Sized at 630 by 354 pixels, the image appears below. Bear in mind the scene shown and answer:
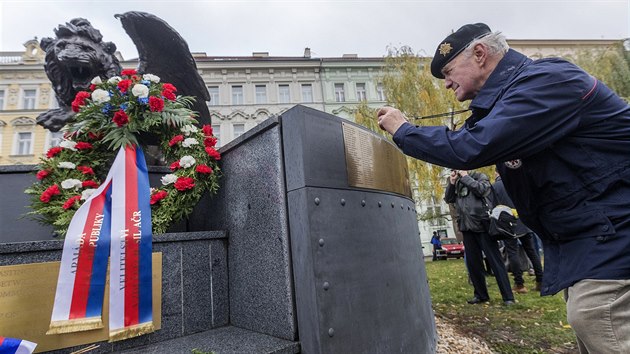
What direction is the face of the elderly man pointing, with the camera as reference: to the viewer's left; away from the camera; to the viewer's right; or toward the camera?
to the viewer's left

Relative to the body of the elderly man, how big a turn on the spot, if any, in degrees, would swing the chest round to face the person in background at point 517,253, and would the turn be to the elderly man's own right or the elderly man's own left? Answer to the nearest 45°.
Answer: approximately 90° to the elderly man's own right

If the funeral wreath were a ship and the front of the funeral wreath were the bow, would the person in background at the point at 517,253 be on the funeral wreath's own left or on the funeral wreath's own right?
on the funeral wreath's own left

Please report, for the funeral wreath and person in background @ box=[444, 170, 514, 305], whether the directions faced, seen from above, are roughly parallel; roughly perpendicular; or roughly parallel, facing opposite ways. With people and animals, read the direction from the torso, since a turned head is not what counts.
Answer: roughly perpendicular

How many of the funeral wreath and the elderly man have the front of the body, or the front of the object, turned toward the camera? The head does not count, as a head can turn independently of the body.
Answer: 1

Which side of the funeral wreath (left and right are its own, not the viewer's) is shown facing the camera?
front

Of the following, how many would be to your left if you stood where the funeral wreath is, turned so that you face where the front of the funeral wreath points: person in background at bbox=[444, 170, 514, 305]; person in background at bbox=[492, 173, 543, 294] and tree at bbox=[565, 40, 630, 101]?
3

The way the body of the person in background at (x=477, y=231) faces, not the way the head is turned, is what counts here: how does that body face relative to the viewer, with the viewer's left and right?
facing the viewer and to the left of the viewer

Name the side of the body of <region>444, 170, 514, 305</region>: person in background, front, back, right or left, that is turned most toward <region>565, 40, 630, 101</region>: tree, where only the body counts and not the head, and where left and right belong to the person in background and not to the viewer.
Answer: back

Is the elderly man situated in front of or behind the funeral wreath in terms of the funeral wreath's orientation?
in front

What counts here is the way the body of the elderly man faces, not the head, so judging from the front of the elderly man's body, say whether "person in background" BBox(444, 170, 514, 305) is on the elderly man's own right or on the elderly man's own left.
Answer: on the elderly man's own right

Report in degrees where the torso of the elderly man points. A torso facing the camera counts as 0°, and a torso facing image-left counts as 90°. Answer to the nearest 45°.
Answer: approximately 90°

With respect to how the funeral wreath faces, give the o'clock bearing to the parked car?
The parked car is roughly at 8 o'clock from the funeral wreath.

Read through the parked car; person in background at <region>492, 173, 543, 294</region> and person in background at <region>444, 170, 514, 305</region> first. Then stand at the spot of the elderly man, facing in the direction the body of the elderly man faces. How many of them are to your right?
3

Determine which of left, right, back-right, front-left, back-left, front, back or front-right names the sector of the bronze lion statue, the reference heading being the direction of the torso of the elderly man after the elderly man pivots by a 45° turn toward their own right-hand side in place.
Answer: front-left

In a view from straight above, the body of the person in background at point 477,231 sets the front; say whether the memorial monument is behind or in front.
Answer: in front

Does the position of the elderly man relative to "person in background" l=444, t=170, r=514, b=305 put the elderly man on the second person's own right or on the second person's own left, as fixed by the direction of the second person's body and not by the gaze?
on the second person's own left
